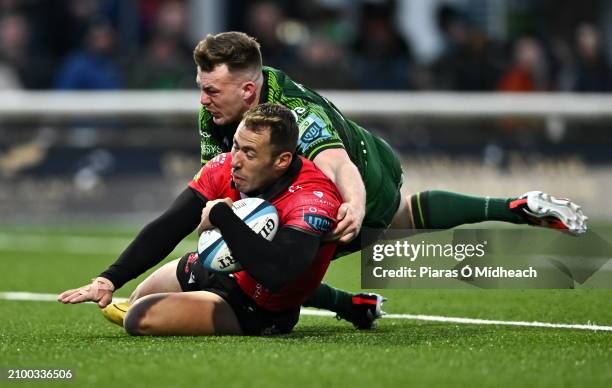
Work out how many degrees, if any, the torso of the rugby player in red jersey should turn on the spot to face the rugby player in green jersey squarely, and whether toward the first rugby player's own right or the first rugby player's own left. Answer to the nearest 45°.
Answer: approximately 180°

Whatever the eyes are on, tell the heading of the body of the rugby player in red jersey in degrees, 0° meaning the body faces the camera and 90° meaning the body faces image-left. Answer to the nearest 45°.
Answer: approximately 45°
